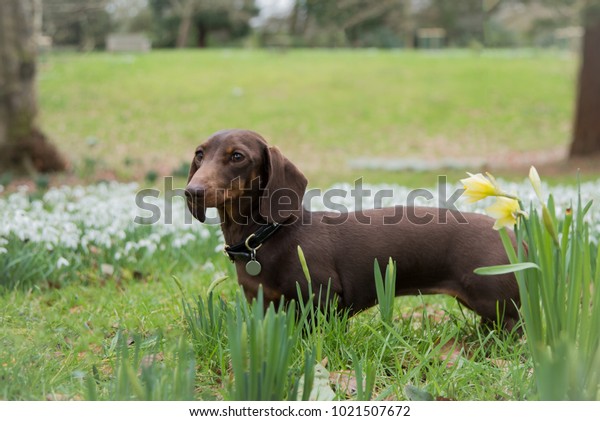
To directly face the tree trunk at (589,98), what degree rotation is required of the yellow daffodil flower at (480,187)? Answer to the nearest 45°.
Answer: approximately 90° to its right

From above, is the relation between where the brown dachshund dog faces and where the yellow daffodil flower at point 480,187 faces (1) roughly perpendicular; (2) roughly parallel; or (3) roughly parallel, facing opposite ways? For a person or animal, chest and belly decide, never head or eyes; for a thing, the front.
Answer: roughly parallel

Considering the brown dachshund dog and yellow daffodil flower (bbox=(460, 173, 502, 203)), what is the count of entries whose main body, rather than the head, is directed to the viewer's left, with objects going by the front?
2

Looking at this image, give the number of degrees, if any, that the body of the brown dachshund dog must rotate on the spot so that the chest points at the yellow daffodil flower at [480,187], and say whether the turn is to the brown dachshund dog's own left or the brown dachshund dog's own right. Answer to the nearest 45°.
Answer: approximately 135° to the brown dachshund dog's own left

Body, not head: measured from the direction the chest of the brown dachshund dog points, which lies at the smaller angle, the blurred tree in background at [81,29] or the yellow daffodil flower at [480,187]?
the blurred tree in background

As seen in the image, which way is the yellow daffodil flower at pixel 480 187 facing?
to the viewer's left

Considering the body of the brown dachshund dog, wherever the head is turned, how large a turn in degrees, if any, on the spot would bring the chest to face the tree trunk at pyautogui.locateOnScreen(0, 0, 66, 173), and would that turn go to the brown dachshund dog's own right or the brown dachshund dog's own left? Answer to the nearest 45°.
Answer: approximately 45° to the brown dachshund dog's own right

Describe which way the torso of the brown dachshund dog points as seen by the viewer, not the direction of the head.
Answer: to the viewer's left

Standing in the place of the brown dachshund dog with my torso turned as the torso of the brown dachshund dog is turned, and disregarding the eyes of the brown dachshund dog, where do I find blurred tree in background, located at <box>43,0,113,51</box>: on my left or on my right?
on my right

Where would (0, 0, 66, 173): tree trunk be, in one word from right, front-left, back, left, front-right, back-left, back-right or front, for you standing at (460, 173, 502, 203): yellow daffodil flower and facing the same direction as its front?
front-right

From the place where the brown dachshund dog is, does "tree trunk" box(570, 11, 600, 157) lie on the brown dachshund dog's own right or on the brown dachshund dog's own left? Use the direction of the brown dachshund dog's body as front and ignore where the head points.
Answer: on the brown dachshund dog's own right
